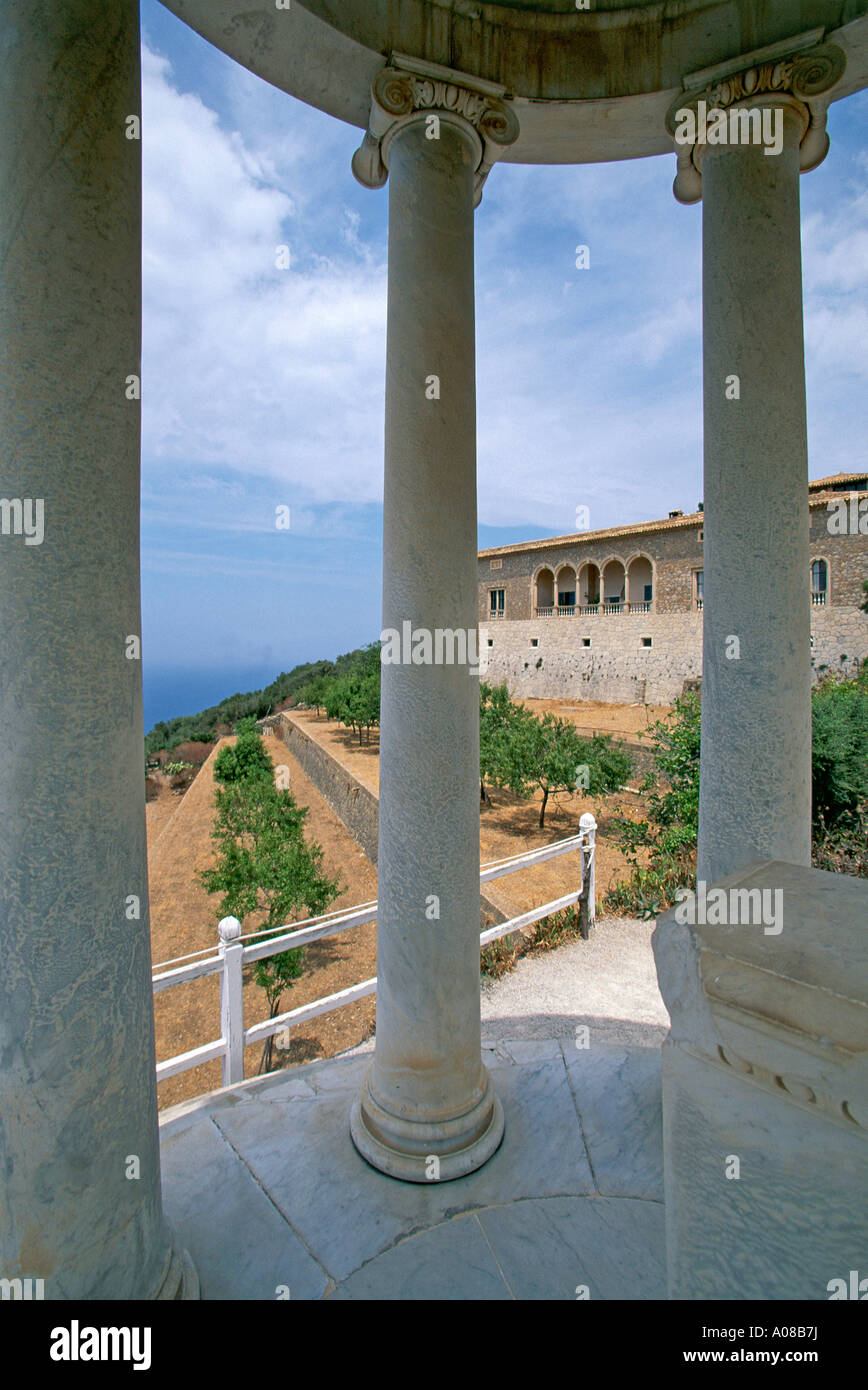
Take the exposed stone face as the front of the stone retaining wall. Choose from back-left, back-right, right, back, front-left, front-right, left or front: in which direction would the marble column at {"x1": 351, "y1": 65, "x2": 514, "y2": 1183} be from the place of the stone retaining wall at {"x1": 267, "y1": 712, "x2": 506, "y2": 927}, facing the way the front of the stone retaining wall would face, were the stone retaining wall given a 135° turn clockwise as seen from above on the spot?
back

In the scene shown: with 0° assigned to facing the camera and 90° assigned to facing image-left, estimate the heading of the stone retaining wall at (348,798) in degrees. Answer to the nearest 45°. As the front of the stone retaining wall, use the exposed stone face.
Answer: approximately 45°

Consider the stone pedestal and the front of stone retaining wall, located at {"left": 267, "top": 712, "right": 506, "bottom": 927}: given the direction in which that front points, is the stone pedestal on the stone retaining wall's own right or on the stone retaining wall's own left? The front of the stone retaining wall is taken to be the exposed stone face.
on the stone retaining wall's own left

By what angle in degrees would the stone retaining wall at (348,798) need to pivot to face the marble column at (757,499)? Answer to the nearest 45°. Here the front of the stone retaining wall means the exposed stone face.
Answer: approximately 45° to its left

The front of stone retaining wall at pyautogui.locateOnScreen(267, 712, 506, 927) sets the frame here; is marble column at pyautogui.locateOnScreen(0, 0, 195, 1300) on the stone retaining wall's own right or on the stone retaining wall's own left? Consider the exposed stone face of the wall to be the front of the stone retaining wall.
on the stone retaining wall's own left
